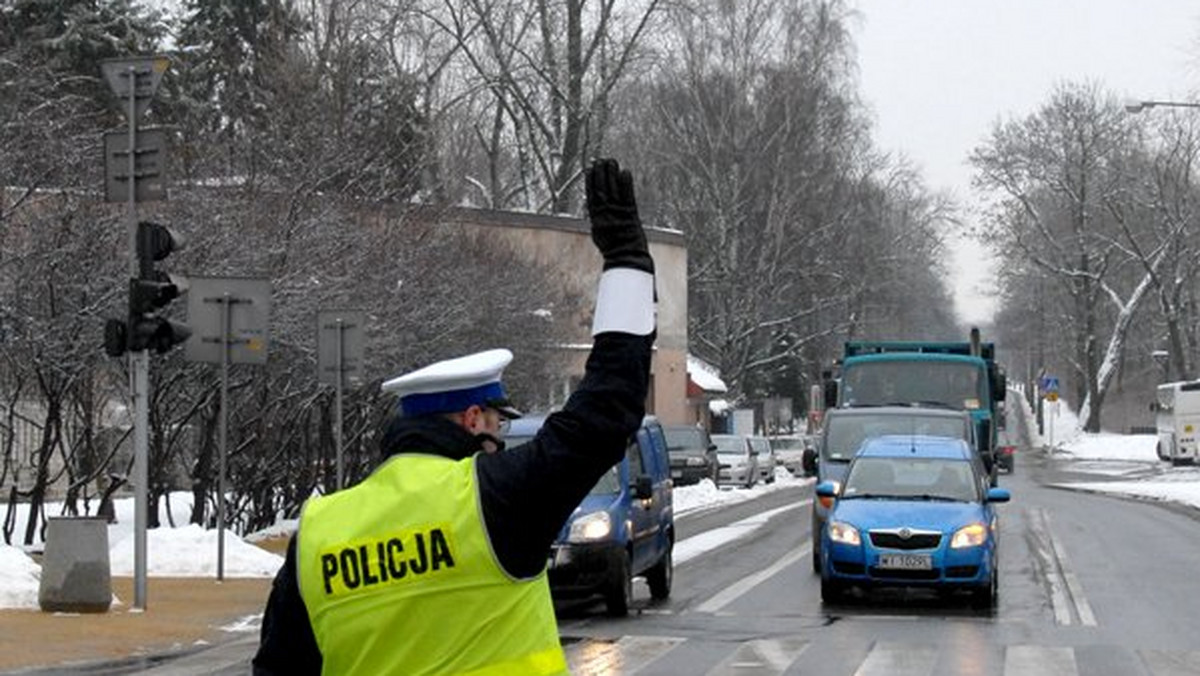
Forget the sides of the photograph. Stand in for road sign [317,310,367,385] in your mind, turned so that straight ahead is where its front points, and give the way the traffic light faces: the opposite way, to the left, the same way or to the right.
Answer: to the right

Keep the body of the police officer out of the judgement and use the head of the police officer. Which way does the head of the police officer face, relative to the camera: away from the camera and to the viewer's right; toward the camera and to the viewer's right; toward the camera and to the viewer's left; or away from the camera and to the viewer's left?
away from the camera and to the viewer's right

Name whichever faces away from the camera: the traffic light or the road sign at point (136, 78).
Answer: the road sign

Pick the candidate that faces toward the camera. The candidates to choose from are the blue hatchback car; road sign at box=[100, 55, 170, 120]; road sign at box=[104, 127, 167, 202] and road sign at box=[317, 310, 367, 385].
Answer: the blue hatchback car

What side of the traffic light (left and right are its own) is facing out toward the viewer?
right

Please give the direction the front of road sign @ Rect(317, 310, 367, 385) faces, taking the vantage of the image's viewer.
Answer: facing away from the viewer

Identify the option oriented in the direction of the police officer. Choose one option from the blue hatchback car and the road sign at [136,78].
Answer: the blue hatchback car

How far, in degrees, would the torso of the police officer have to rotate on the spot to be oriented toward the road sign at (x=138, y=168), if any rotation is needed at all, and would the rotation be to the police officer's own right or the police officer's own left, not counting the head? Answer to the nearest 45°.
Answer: approximately 45° to the police officer's own left

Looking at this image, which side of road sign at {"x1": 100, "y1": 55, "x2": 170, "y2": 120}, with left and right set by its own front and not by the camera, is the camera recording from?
back

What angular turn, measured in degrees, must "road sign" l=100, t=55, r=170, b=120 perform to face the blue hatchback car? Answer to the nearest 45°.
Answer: approximately 90° to its right

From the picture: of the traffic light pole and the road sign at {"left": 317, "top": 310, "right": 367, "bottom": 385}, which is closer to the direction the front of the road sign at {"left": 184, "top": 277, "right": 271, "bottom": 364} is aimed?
the road sign

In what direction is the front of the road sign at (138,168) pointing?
away from the camera
